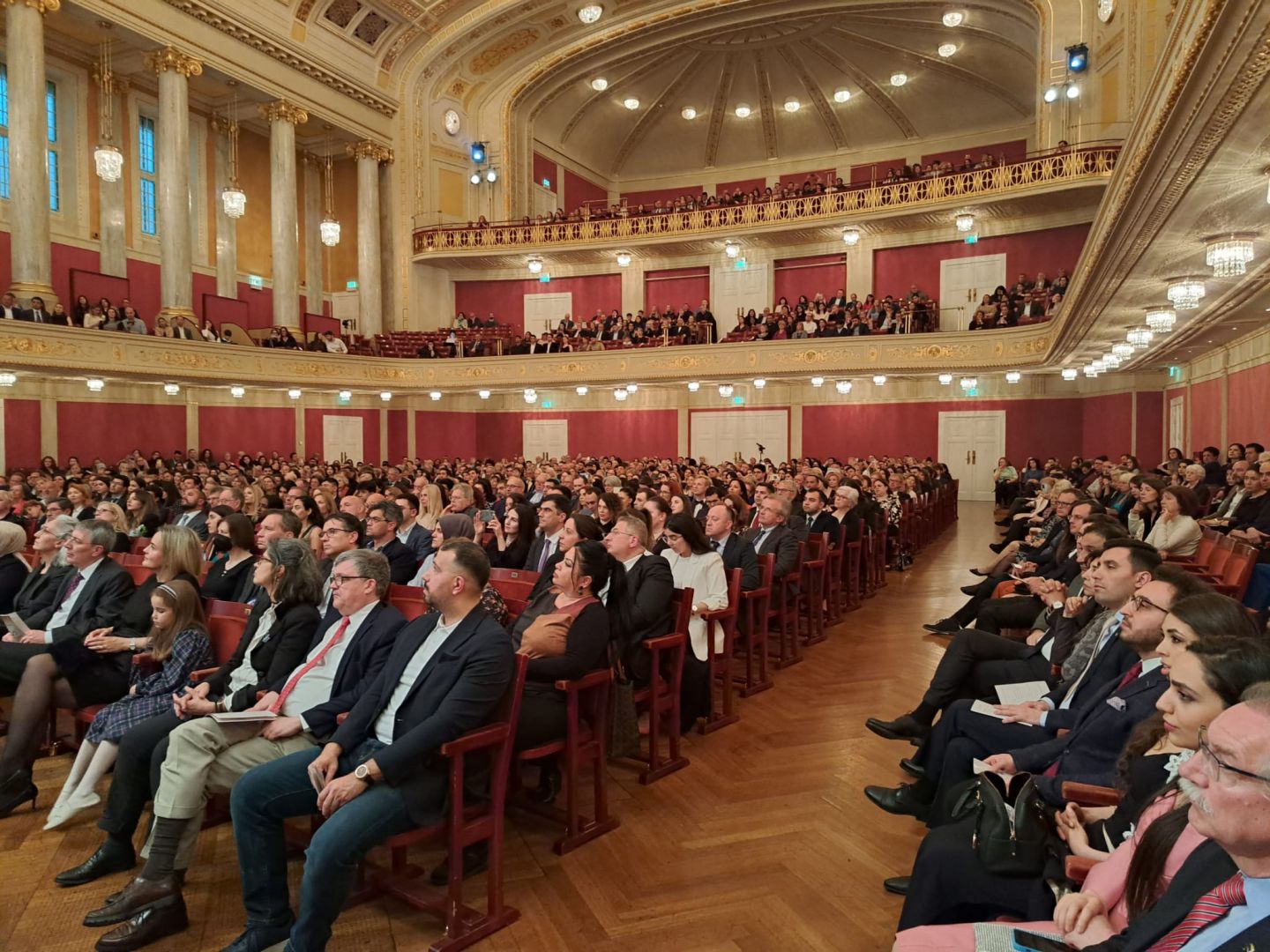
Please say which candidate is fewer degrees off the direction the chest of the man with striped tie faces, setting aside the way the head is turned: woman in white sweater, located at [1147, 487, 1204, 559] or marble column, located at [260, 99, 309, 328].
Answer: the marble column

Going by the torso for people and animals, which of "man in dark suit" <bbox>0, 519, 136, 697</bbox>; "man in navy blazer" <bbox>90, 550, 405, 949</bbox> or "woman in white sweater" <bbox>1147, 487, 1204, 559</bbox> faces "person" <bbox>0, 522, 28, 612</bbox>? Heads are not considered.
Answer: the woman in white sweater

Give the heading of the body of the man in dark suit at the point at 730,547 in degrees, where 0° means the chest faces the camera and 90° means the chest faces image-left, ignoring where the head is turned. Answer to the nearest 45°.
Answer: approximately 45°

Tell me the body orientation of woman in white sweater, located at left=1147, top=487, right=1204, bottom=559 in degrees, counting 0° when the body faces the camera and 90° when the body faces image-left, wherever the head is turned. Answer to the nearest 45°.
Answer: approximately 45°

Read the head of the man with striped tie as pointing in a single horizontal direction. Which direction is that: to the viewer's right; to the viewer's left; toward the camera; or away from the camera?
to the viewer's left

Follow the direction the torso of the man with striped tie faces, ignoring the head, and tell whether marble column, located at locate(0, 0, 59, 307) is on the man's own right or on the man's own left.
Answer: on the man's own right

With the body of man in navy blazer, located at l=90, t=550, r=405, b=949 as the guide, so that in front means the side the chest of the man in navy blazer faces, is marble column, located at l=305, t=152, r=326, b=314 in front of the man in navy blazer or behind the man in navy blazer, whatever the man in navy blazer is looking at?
behind

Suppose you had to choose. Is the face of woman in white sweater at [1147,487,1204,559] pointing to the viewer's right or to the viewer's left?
to the viewer's left
